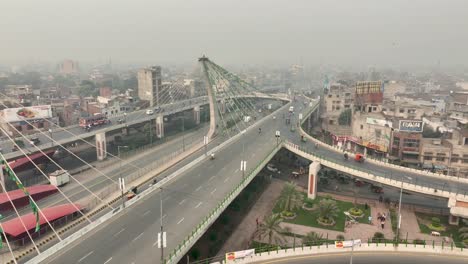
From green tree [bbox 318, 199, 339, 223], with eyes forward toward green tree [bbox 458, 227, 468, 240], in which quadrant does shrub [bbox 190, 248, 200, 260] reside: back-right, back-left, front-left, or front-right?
back-right

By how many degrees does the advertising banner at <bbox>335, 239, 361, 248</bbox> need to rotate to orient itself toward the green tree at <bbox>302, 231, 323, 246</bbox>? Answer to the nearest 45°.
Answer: approximately 135° to its right

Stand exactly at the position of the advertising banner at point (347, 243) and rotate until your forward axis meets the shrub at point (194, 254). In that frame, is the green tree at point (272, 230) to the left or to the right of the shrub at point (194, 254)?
right

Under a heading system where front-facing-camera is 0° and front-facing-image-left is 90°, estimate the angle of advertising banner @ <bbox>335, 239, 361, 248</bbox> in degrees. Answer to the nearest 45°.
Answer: approximately 0°

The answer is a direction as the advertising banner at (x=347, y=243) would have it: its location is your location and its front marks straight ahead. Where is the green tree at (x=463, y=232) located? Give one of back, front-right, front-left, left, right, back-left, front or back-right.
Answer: back-left

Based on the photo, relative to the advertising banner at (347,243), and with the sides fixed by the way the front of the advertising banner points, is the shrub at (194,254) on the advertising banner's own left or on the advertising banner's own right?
on the advertising banner's own right

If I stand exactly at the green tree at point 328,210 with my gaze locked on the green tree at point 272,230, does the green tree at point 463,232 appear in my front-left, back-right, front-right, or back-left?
back-left

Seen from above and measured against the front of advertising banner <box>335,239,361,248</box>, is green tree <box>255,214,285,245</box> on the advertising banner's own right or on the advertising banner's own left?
on the advertising banner's own right

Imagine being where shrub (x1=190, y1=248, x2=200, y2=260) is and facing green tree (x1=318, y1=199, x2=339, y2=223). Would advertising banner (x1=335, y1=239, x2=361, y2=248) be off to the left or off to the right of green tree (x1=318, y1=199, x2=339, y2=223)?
right

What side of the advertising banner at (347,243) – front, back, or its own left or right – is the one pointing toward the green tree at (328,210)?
back
